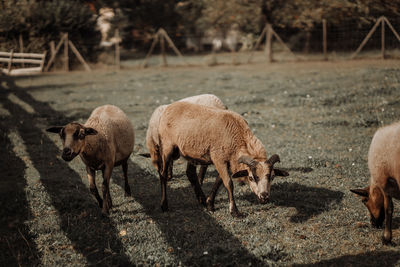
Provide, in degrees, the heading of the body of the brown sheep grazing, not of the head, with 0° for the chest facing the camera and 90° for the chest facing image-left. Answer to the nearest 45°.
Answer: approximately 315°

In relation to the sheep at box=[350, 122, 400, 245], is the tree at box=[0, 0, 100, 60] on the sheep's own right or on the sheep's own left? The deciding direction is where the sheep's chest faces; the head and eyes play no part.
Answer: on the sheep's own right

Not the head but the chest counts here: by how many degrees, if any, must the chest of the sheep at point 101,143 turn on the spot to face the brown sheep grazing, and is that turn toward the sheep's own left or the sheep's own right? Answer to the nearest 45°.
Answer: approximately 90° to the sheep's own left

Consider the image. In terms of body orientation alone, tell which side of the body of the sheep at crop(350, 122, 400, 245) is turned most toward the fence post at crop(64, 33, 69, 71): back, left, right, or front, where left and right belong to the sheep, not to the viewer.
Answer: right

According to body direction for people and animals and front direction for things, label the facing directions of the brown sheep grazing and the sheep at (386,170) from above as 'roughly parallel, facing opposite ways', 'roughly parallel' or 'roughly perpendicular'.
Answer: roughly perpendicular

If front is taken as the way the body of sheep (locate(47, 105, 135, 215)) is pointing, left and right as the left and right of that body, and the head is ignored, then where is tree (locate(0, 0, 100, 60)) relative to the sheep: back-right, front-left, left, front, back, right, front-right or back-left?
back-right

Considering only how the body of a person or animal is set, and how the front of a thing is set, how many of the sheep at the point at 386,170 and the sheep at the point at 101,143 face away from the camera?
0

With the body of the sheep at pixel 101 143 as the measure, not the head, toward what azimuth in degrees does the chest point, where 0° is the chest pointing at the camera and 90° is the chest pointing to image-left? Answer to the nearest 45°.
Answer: approximately 45°

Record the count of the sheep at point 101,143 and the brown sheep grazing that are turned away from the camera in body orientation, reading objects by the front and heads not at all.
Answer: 0

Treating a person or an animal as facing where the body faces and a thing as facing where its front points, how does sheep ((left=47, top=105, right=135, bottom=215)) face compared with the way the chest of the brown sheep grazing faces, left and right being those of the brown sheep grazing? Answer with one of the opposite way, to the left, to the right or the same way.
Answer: to the right

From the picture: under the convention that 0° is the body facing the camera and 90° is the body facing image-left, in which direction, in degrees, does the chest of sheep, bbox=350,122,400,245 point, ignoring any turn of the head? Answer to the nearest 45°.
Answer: approximately 45°
